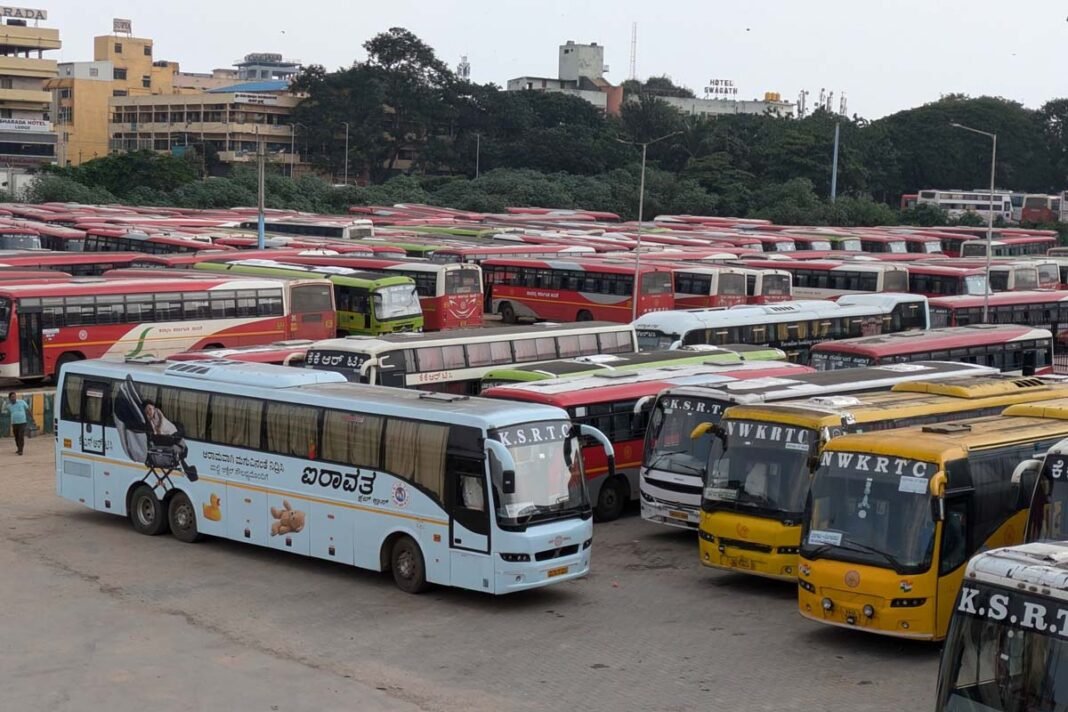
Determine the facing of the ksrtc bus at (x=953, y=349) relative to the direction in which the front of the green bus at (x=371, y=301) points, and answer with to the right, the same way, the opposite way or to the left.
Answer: to the right

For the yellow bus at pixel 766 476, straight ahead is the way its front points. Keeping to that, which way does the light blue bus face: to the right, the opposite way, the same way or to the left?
to the left

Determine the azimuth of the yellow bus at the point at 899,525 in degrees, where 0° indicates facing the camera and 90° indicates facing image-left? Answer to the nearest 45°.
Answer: approximately 45°

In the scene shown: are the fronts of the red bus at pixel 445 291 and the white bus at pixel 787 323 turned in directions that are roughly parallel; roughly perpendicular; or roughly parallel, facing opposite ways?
roughly perpendicular

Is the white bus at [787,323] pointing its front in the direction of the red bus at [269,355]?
yes

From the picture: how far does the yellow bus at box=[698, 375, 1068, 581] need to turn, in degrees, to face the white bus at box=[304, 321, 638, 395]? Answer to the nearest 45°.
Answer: approximately 90° to its right

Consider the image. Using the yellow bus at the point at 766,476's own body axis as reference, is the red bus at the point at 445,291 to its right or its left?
on its right

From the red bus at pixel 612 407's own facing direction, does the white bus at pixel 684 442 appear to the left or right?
on its left

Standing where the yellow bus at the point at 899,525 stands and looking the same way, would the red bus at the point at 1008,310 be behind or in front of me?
behind

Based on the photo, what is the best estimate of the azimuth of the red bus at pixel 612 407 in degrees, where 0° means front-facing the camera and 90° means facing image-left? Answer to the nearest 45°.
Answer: approximately 45°
